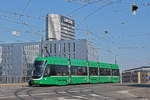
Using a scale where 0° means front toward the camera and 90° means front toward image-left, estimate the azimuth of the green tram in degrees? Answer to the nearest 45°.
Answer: approximately 45°
